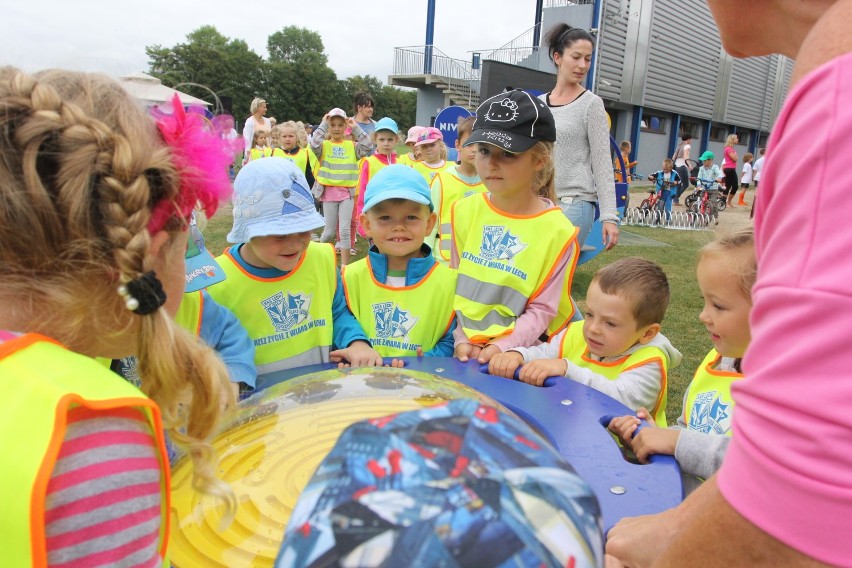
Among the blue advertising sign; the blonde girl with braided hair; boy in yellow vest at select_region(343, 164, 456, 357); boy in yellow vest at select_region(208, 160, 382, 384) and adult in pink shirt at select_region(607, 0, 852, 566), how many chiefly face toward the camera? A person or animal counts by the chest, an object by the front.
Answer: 3

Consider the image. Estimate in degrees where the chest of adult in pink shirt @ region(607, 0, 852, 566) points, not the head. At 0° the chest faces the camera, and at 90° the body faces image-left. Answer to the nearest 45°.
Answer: approximately 90°

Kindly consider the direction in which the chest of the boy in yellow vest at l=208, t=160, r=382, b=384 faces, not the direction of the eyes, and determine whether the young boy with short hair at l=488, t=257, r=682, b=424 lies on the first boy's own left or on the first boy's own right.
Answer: on the first boy's own left

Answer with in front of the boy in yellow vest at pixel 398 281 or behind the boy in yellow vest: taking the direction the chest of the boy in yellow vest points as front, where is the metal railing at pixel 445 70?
behind

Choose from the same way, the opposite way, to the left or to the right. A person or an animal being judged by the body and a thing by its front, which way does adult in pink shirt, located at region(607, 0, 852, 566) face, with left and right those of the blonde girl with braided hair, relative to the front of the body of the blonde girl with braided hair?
to the left

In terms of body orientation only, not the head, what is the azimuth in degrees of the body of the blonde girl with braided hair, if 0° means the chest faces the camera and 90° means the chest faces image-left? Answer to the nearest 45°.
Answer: approximately 225°

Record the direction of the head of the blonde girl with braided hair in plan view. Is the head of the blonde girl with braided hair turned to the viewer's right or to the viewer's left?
to the viewer's right
